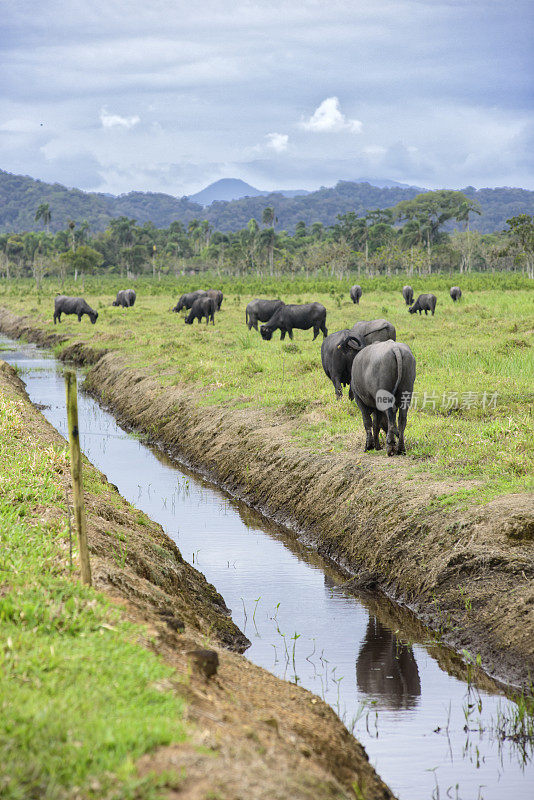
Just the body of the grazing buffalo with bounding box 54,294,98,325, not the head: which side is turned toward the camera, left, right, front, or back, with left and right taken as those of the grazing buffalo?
right

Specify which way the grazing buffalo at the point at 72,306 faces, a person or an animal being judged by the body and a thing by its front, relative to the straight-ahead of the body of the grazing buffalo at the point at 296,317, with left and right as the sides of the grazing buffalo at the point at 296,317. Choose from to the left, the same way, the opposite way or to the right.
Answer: the opposite way

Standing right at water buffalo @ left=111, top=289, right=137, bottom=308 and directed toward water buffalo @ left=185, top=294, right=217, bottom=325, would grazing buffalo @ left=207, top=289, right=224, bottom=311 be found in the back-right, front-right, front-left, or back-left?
front-left

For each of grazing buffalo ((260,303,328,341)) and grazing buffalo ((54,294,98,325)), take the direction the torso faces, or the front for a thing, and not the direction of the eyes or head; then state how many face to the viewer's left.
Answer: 1

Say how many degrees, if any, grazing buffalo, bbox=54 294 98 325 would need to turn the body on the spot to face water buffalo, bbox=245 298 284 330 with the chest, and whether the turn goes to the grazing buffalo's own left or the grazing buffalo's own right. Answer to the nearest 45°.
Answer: approximately 45° to the grazing buffalo's own right

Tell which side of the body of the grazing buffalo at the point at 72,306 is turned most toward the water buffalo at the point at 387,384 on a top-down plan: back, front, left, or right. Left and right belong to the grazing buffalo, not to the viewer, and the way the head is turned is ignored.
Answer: right

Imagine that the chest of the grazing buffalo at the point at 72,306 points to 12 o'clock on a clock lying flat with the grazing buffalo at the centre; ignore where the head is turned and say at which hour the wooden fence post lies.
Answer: The wooden fence post is roughly at 3 o'clock from the grazing buffalo.

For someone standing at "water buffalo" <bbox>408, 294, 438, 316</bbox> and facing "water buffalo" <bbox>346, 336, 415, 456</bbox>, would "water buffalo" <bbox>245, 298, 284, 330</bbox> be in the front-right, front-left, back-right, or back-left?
front-right

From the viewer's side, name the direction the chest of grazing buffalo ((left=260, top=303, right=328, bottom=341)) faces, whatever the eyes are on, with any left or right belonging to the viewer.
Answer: facing to the left of the viewer

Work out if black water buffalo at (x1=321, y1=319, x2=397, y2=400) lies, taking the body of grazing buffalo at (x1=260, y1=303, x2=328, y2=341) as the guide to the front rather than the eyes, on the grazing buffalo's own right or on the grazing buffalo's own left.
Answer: on the grazing buffalo's own left
